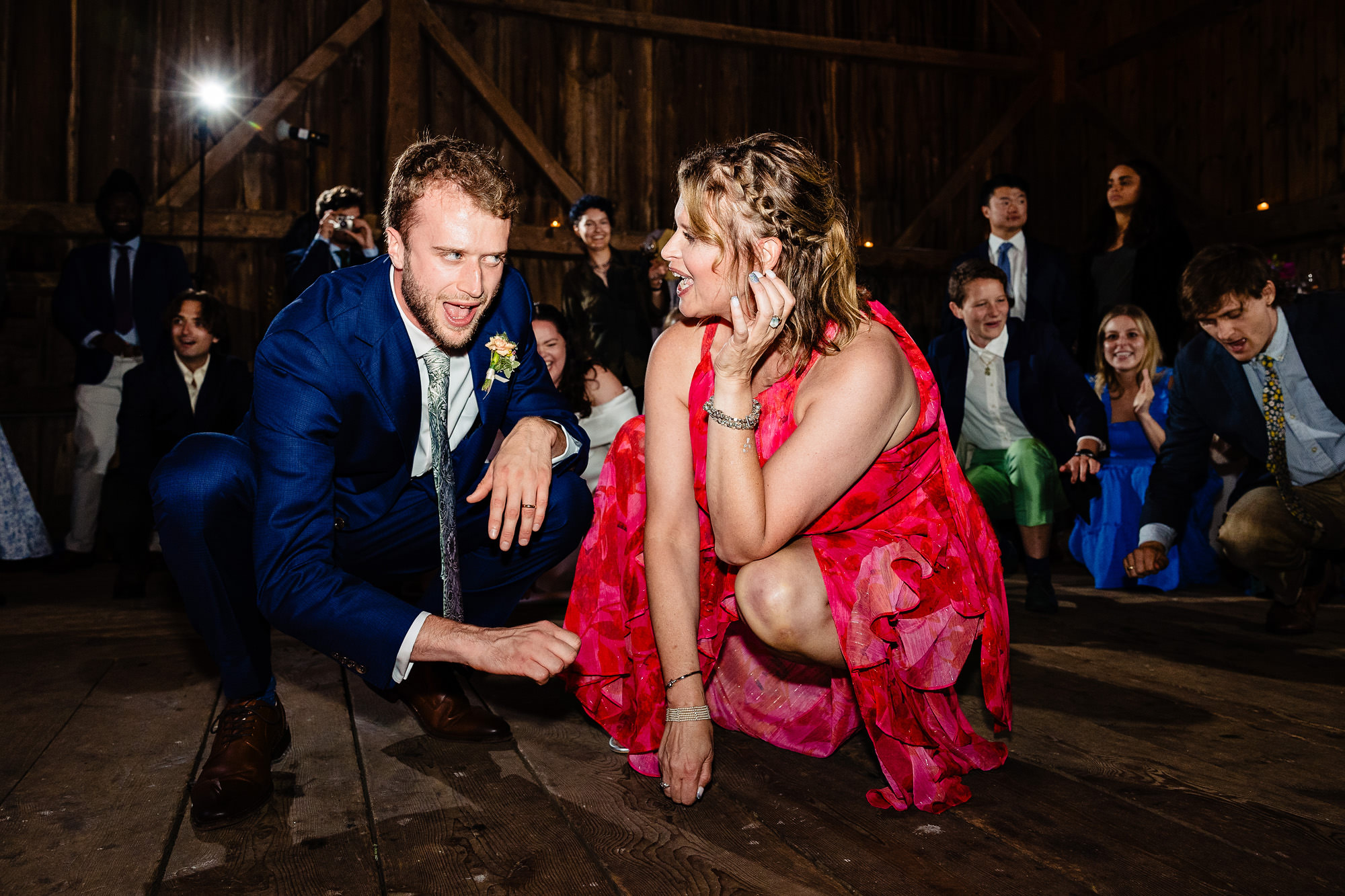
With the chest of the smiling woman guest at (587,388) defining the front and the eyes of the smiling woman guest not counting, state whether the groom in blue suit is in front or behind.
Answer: in front

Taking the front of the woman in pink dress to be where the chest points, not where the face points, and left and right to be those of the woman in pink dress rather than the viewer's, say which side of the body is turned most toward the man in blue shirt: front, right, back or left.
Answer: back

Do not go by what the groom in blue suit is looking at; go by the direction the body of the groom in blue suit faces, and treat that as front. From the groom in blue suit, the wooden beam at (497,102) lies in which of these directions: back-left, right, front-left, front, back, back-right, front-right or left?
back-left

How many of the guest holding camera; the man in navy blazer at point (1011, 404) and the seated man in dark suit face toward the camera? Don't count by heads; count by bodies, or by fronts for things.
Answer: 3

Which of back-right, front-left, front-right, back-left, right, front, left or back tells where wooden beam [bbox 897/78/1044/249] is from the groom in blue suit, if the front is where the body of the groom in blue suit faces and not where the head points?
left

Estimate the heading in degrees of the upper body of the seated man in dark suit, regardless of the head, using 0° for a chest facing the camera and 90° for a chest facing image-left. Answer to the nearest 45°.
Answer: approximately 0°

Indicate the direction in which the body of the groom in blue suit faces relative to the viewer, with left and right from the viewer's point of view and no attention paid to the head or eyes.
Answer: facing the viewer and to the right of the viewer

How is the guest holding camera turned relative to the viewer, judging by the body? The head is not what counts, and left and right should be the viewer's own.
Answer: facing the viewer

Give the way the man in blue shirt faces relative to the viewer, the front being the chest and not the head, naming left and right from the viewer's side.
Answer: facing the viewer and to the left of the viewer

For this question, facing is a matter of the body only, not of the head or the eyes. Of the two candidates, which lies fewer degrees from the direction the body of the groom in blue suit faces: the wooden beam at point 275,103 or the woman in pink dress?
the woman in pink dress

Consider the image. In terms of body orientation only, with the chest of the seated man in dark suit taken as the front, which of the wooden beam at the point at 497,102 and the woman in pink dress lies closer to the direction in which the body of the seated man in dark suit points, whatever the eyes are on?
the woman in pink dress

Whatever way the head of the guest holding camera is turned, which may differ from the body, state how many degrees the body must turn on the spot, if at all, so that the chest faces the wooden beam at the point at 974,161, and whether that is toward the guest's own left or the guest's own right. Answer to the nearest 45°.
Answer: approximately 90° to the guest's own left

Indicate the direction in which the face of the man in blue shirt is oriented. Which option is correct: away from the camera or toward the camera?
toward the camera
